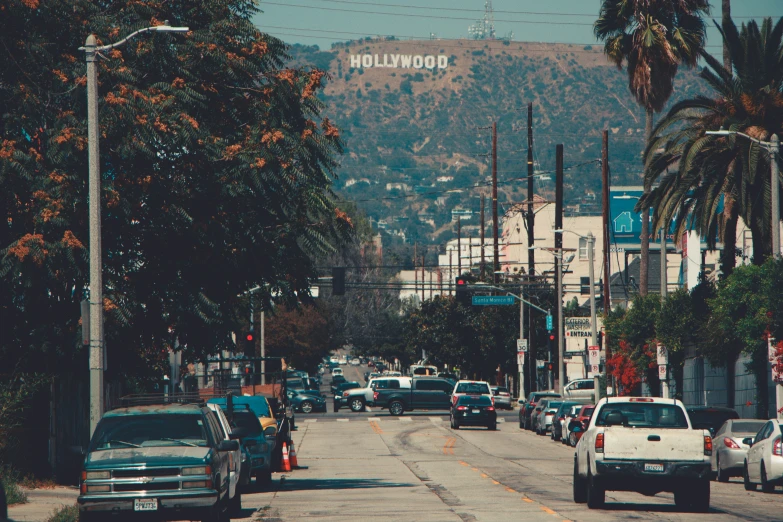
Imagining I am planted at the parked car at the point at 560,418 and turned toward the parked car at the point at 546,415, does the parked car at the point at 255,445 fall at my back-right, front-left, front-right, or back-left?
back-left

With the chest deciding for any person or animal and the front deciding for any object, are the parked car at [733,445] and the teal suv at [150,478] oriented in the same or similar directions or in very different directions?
very different directions

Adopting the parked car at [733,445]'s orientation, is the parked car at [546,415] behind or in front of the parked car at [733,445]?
in front

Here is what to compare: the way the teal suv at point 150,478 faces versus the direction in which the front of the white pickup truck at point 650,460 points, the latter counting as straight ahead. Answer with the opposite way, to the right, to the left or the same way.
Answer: the opposite way

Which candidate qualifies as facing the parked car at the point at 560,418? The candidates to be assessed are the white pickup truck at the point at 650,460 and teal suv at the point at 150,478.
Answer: the white pickup truck

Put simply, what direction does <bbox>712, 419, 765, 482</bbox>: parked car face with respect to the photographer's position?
facing away from the viewer

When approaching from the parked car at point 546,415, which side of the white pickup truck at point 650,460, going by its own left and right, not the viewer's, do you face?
front

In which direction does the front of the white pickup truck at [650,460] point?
away from the camera

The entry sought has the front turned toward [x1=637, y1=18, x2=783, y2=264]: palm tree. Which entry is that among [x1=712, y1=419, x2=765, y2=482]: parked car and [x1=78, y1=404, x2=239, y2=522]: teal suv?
the parked car

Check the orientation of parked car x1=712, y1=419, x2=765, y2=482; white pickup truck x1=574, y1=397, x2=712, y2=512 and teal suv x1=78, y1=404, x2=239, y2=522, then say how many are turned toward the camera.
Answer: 1

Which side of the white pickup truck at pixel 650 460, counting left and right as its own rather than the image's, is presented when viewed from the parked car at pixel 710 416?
front
